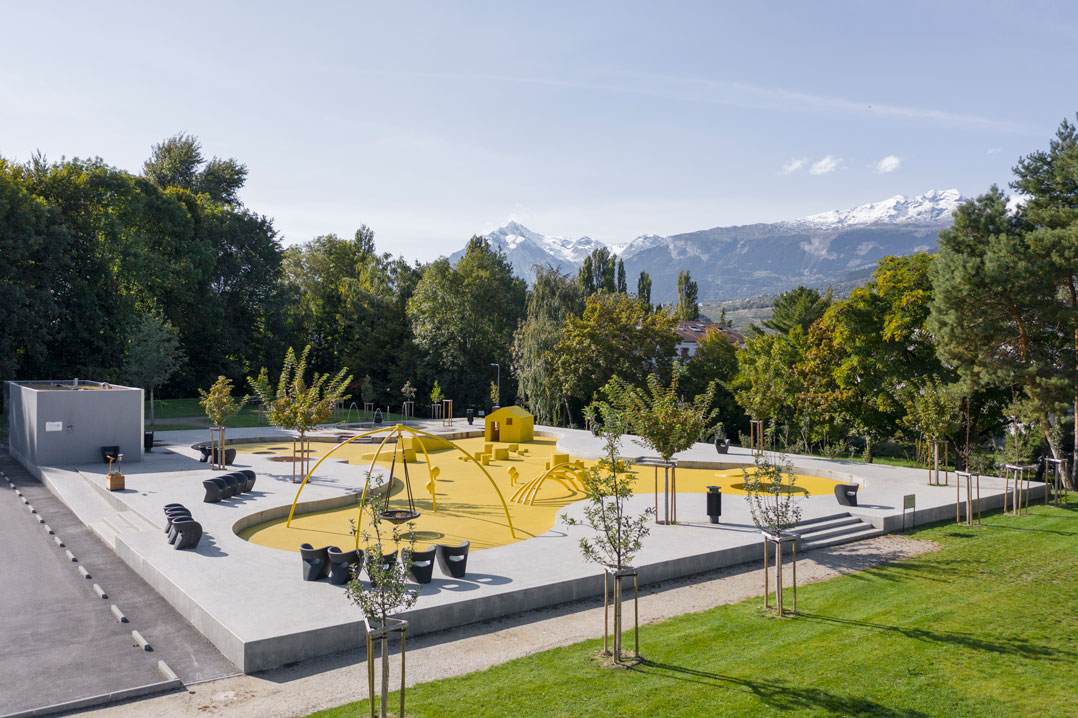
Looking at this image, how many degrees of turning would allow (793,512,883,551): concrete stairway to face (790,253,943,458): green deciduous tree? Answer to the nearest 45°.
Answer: approximately 135° to its left

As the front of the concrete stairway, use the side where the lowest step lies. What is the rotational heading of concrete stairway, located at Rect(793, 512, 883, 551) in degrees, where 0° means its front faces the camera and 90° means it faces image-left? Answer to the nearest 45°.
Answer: approximately 315°

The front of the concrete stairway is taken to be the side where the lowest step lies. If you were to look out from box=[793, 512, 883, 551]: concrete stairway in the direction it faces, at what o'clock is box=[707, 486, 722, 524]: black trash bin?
The black trash bin is roughly at 4 o'clock from the concrete stairway.

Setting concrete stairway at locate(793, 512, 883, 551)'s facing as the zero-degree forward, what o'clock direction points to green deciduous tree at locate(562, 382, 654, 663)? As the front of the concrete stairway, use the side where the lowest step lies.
The green deciduous tree is roughly at 2 o'clock from the concrete stairway.

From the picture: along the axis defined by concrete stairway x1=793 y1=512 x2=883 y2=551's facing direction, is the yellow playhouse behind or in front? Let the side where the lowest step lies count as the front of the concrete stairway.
behind

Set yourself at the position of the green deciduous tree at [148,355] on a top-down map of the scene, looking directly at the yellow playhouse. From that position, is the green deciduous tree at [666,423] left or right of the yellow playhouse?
right

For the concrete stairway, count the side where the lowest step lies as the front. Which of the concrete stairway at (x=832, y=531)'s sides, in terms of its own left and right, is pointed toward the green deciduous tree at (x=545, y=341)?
back

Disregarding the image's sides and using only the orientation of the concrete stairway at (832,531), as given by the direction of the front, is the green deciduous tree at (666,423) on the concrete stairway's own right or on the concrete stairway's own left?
on the concrete stairway's own right
